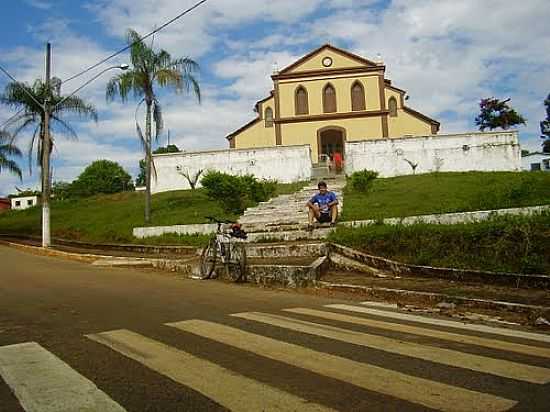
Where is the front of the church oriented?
toward the camera

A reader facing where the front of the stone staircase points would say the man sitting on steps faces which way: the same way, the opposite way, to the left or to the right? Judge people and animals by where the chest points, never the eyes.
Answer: the same way

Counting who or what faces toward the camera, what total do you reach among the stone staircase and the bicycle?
1

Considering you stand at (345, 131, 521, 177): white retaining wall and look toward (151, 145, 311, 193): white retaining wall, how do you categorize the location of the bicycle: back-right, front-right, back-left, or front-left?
front-left

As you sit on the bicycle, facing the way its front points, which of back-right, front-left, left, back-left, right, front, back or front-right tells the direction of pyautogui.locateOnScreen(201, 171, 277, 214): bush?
front-right

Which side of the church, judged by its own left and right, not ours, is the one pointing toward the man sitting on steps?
front

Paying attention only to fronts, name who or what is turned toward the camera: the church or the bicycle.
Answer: the church

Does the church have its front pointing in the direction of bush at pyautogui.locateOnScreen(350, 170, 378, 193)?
yes

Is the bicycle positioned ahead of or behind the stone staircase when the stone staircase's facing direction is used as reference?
ahead

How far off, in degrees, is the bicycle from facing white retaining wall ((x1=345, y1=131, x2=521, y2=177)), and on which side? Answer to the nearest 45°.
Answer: approximately 90° to its right

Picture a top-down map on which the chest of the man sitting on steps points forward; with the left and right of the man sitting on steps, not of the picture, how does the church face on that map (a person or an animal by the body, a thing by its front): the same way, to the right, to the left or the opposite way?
the same way

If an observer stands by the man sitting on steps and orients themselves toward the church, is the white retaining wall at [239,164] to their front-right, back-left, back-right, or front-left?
front-left

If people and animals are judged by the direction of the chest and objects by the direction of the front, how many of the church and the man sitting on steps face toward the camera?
2

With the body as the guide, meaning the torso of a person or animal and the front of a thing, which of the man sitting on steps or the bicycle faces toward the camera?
the man sitting on steps

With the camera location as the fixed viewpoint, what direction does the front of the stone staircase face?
facing the viewer
